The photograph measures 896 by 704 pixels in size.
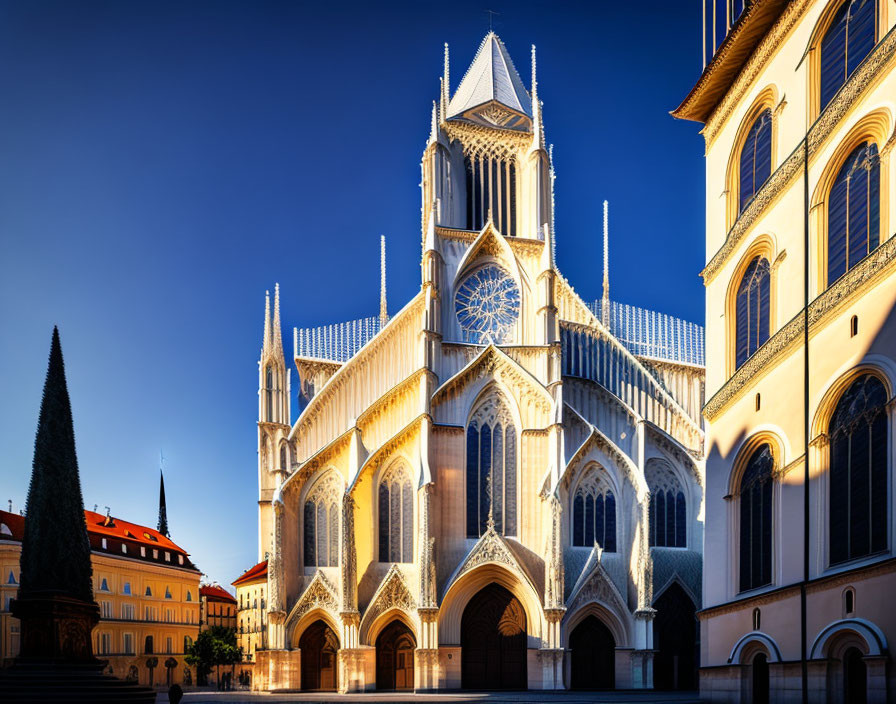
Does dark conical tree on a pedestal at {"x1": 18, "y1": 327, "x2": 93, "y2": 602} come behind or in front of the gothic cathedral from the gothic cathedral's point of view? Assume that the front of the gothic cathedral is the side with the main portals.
in front

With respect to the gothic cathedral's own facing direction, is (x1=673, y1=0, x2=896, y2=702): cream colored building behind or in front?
in front

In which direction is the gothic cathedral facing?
toward the camera
